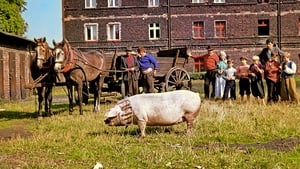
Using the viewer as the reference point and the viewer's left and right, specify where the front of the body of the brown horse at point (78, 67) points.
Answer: facing the viewer and to the left of the viewer

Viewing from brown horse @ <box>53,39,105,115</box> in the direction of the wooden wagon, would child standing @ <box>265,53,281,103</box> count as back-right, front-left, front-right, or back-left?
front-right

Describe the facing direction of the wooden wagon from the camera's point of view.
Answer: facing to the left of the viewer

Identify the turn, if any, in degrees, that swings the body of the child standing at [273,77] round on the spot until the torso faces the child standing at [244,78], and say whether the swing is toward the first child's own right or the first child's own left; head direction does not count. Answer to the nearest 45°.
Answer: approximately 135° to the first child's own right

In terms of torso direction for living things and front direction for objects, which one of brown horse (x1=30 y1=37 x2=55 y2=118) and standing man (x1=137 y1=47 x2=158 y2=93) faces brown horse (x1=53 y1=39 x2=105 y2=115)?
the standing man

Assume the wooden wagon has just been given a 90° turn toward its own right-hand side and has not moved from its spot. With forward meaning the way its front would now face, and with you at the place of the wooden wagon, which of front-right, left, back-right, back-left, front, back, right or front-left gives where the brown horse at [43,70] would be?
back-left

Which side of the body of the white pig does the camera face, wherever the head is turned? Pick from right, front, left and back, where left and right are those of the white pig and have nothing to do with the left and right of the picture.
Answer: left

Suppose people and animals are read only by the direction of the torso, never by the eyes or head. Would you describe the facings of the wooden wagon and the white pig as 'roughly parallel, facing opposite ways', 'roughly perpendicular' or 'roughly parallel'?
roughly parallel

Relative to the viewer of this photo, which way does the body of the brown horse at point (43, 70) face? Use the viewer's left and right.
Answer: facing the viewer

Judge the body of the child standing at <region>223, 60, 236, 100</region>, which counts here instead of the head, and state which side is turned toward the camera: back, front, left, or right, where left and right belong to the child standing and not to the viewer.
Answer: front
